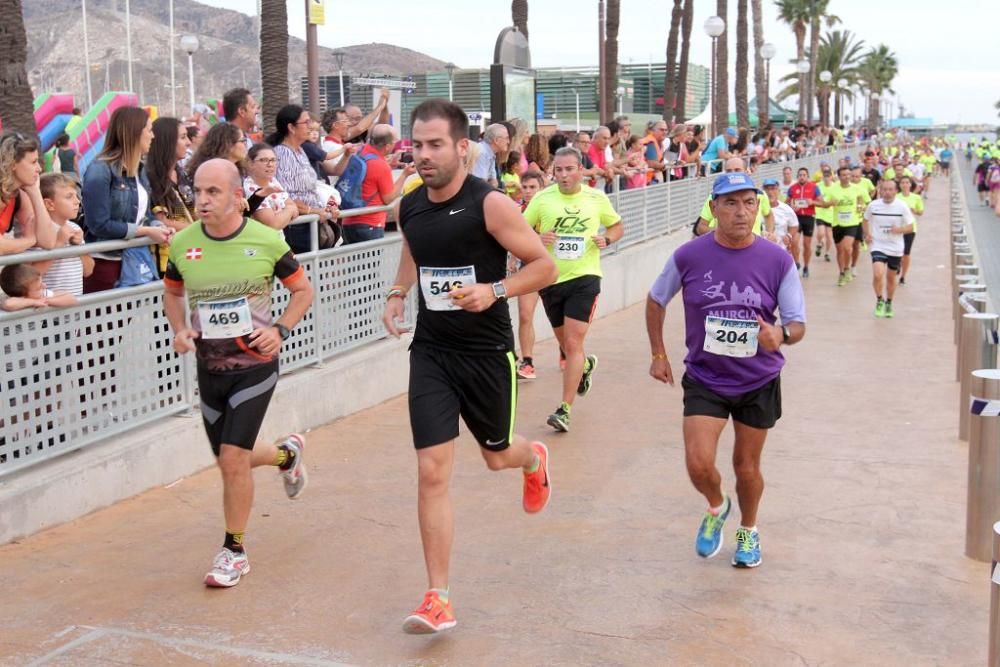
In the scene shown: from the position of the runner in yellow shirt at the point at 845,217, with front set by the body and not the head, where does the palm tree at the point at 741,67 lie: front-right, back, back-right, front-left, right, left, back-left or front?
back

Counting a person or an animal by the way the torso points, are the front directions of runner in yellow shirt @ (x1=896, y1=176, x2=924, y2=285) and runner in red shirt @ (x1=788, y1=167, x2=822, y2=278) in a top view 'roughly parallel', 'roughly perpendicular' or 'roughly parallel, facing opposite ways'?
roughly parallel

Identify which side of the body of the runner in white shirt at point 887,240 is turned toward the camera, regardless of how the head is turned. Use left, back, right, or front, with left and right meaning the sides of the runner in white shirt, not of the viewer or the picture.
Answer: front

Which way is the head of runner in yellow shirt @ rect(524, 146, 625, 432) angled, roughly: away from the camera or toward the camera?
toward the camera

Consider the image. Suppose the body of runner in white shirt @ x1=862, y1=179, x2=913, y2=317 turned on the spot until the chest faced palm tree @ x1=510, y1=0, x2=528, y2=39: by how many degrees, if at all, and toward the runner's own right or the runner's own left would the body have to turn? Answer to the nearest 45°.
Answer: approximately 135° to the runner's own right

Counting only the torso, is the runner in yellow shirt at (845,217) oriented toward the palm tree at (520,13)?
no

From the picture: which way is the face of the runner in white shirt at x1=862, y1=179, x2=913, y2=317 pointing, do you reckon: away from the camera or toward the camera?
toward the camera

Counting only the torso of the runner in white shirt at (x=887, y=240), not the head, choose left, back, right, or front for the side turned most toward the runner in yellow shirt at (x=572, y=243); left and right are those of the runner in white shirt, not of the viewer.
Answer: front

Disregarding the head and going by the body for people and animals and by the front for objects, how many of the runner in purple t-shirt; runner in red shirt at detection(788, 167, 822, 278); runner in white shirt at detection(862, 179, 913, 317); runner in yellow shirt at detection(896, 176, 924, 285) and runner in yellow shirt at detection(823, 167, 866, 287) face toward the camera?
5

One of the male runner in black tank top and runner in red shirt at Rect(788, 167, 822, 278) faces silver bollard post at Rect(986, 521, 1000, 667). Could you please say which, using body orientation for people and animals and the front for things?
the runner in red shirt

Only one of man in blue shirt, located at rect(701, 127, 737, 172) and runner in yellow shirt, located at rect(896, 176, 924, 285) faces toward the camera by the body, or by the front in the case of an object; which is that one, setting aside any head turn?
the runner in yellow shirt

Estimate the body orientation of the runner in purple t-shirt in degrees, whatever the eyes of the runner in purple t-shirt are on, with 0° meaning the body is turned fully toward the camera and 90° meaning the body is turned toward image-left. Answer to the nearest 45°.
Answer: approximately 0°

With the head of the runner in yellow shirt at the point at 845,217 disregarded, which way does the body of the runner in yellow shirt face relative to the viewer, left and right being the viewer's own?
facing the viewer

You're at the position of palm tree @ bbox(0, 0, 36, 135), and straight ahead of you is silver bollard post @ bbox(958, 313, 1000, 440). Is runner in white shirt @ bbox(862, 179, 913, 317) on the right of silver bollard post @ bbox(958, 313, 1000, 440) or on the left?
left

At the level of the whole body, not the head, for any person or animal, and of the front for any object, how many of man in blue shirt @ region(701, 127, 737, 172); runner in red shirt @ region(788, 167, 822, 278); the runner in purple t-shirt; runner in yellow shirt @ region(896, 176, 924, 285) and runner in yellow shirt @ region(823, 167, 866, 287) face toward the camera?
4

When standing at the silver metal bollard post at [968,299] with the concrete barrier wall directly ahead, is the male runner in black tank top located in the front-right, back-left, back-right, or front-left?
front-left

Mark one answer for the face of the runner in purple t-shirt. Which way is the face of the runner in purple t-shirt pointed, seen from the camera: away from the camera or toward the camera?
toward the camera

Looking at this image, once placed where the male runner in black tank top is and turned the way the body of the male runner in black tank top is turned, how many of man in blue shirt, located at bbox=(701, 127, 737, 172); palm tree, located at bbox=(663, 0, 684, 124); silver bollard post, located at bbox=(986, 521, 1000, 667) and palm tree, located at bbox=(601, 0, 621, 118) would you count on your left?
1
